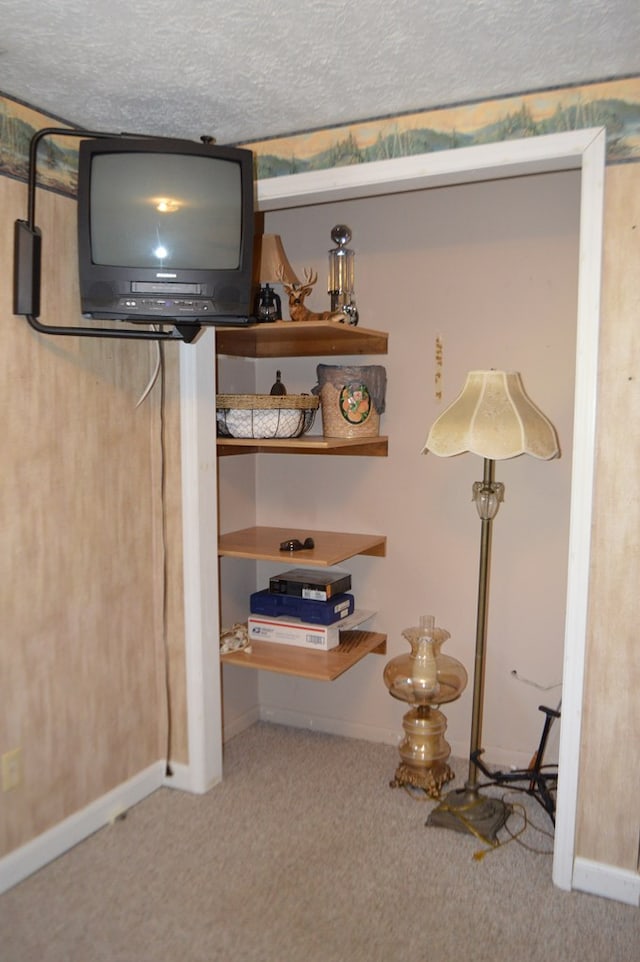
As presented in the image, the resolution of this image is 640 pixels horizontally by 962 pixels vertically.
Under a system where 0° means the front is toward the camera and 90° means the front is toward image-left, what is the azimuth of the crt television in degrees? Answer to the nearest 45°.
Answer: approximately 0°

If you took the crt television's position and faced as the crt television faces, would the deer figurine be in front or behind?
behind

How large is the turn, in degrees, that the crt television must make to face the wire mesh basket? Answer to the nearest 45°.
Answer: approximately 135° to its left

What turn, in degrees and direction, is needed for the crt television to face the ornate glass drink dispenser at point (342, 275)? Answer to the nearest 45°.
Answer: approximately 135° to its left

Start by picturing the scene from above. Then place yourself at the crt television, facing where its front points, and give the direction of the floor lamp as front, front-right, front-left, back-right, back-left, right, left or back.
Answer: left
